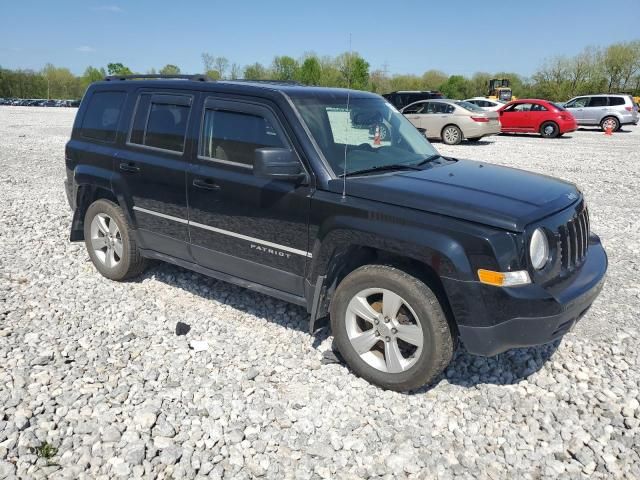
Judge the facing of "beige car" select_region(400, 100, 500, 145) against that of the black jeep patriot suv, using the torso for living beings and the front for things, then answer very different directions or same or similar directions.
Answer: very different directions

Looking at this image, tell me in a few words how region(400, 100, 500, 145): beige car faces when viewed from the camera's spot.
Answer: facing away from the viewer and to the left of the viewer

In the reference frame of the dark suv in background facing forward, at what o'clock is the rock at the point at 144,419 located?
The rock is roughly at 9 o'clock from the dark suv in background.

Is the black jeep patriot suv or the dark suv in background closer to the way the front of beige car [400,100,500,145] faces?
the dark suv in background

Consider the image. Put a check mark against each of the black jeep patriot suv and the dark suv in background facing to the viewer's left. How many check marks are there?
1

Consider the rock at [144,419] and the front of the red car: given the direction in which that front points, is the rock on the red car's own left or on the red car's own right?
on the red car's own left

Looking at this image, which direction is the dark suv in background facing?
to the viewer's left

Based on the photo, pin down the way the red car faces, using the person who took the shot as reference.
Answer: facing away from the viewer and to the left of the viewer

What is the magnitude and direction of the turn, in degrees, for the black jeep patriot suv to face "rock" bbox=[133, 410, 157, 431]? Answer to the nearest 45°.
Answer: approximately 90° to its right

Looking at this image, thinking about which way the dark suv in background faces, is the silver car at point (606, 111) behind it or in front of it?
behind

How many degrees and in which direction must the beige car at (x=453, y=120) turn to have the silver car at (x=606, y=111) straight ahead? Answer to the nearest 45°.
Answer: approximately 90° to its right

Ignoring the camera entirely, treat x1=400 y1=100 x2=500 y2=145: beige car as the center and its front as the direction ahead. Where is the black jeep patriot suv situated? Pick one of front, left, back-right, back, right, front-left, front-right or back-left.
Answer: back-left

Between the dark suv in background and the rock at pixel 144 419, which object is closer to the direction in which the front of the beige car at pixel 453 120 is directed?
the dark suv in background

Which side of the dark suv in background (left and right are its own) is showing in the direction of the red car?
back

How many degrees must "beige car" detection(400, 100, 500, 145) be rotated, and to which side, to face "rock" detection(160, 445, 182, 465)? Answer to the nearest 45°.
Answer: approximately 135° to its left
